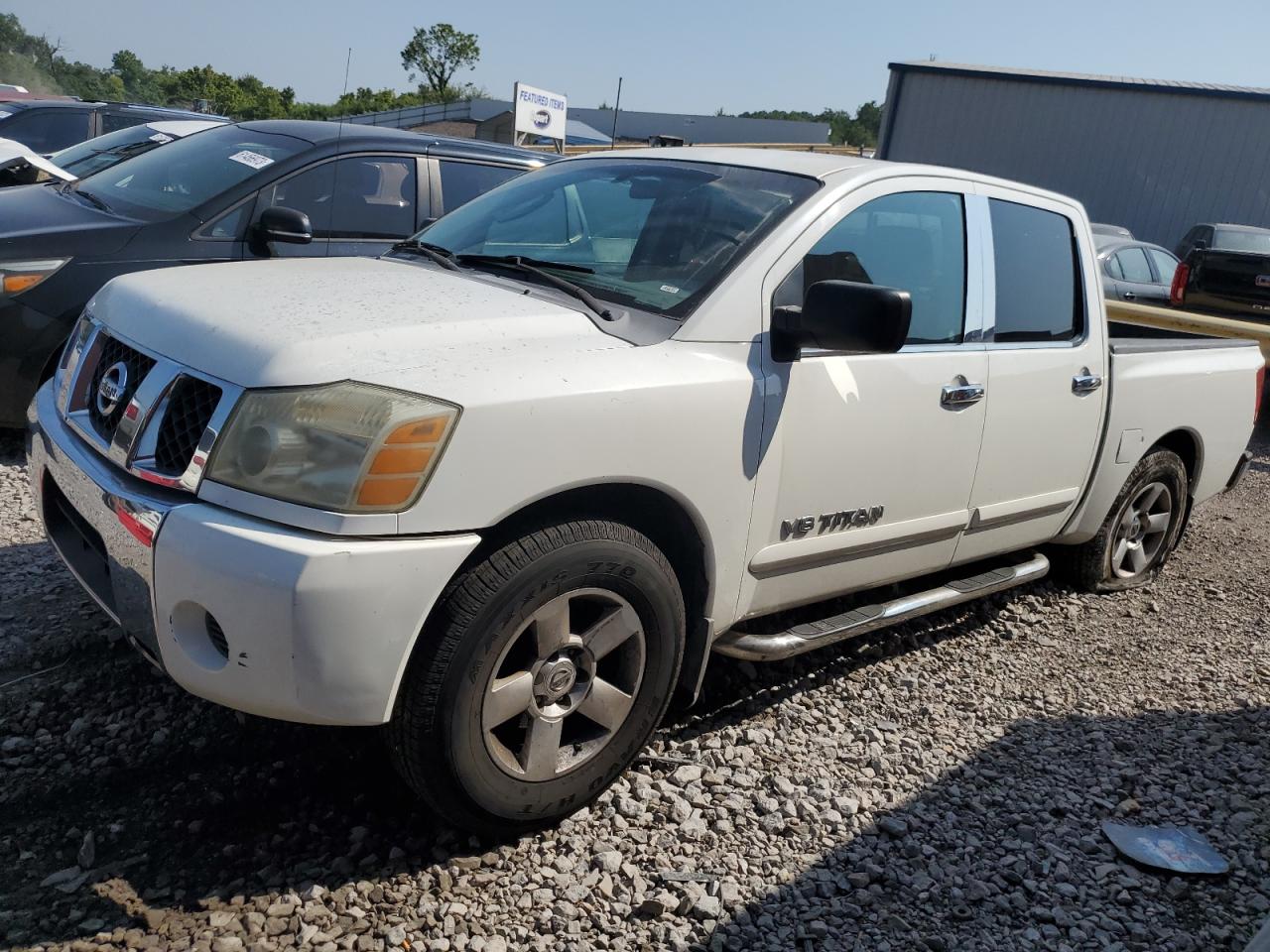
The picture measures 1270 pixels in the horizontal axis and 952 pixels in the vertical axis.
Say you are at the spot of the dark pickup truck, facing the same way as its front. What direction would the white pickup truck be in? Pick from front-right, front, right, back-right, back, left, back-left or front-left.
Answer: back

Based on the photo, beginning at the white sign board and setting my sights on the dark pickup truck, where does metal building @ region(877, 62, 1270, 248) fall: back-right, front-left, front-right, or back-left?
front-left

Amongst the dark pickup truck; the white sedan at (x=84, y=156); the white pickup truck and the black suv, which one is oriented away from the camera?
the dark pickup truck

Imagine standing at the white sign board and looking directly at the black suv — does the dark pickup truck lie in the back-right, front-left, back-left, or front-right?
front-left

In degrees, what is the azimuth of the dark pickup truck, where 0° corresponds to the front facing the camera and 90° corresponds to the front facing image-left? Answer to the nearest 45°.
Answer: approximately 180°

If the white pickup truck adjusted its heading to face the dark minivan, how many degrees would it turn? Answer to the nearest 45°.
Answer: approximately 90° to its right

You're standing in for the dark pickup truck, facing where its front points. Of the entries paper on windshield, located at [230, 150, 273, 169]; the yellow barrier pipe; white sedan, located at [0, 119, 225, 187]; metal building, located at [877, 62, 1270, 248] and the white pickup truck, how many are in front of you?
1

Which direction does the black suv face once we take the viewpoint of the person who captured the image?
facing the viewer and to the left of the viewer

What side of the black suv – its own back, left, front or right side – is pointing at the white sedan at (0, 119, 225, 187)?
right

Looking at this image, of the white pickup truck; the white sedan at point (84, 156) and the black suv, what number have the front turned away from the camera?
0

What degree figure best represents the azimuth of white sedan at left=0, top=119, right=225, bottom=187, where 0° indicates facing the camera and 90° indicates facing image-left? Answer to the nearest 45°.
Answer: approximately 45°

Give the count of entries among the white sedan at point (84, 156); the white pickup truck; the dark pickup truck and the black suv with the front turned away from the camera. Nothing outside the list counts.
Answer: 1

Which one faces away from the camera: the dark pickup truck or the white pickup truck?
the dark pickup truck

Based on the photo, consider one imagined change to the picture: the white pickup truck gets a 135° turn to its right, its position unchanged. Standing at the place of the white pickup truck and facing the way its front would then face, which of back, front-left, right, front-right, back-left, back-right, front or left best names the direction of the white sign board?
front

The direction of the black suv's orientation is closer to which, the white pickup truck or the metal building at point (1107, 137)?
the white pickup truck
